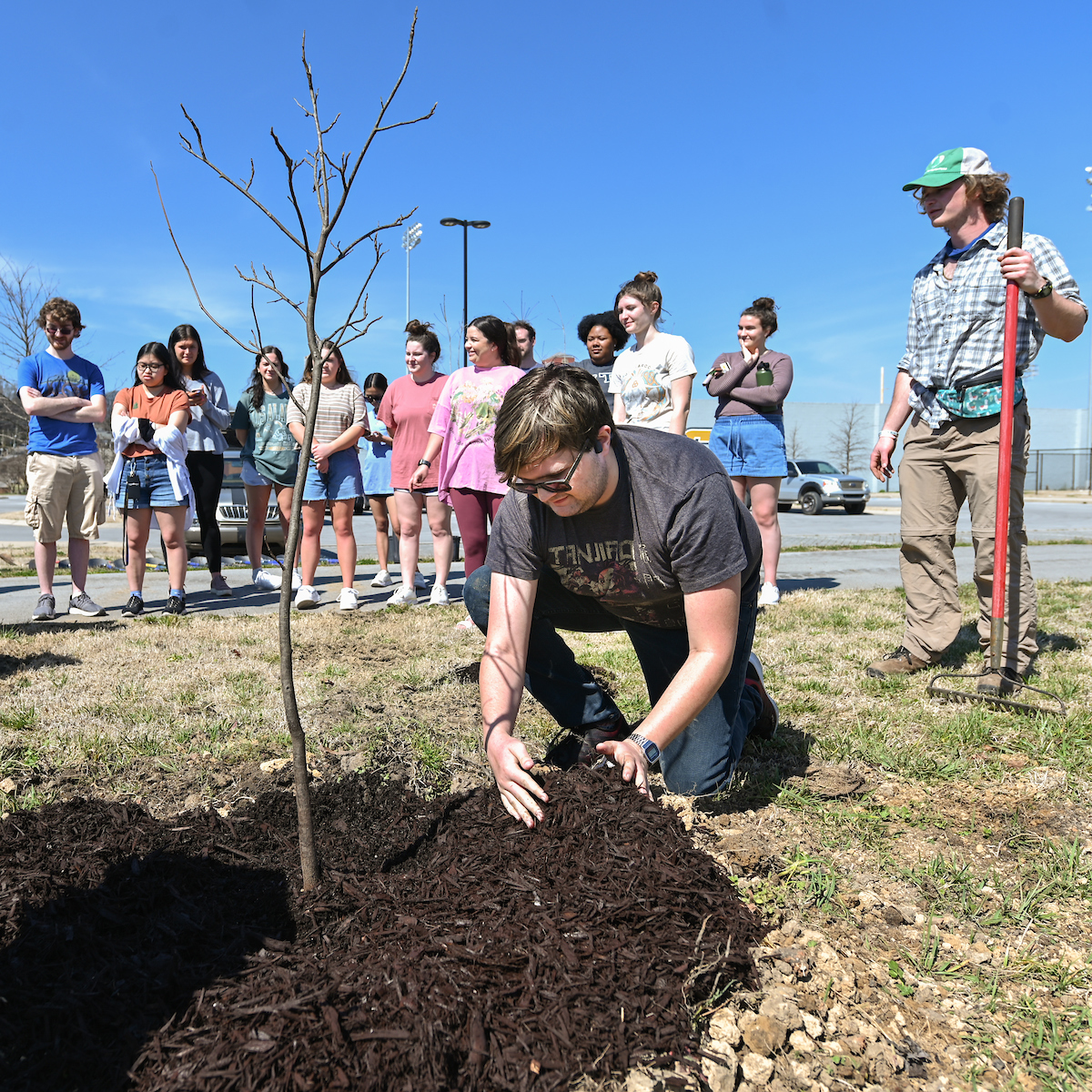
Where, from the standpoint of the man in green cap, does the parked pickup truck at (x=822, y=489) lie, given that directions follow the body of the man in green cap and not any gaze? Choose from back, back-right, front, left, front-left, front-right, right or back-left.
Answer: back-right

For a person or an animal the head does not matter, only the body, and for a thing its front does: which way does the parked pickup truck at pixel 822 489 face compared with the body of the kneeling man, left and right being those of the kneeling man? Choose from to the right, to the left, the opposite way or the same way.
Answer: to the left

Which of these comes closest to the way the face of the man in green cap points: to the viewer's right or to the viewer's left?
to the viewer's left

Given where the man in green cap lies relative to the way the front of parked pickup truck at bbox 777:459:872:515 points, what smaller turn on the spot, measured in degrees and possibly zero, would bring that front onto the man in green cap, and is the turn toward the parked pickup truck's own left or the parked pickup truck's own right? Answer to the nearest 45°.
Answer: approximately 45° to the parked pickup truck's own right

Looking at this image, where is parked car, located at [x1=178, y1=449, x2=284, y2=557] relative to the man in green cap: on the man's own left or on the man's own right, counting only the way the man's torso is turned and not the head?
on the man's own right

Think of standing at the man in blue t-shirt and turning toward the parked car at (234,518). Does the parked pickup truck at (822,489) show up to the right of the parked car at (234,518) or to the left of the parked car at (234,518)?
right

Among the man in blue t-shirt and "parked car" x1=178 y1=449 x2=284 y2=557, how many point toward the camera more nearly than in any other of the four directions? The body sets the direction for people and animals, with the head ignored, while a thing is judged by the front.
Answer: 2

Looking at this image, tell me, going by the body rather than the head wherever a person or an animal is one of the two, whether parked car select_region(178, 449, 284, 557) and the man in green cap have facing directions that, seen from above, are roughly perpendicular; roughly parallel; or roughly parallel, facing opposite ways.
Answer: roughly perpendicular

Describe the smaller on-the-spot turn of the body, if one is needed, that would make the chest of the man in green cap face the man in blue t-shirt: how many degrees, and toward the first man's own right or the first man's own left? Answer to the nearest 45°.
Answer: approximately 45° to the first man's own right

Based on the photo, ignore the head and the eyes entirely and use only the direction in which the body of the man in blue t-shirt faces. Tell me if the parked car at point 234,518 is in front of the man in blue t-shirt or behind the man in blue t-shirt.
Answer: behind
